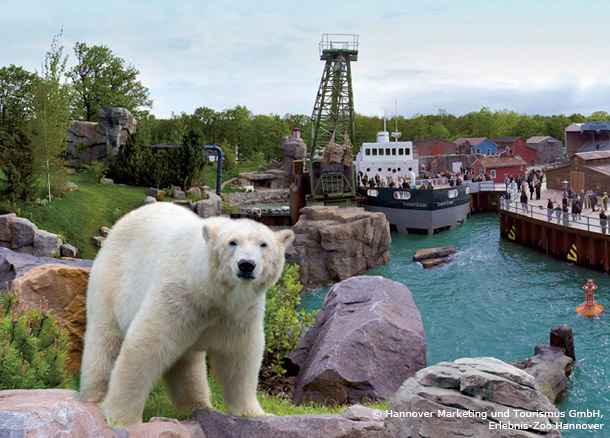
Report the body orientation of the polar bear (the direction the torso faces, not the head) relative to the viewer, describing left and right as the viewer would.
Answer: facing the viewer and to the right of the viewer

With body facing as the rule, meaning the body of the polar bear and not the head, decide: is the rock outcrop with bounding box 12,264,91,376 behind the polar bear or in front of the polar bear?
behind

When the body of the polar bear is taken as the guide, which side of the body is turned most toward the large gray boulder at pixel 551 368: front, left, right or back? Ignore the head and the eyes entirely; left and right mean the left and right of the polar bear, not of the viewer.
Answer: left

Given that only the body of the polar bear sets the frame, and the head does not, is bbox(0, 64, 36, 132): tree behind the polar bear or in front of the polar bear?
behind

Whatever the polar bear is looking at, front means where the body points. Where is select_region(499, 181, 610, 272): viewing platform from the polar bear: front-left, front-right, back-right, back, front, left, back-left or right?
left

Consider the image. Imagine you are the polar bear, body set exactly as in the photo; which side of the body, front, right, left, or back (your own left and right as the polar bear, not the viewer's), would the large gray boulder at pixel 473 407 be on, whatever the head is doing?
front

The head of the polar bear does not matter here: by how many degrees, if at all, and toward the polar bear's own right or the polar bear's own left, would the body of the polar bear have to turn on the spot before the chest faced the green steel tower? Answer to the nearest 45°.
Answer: approximately 135° to the polar bear's own left

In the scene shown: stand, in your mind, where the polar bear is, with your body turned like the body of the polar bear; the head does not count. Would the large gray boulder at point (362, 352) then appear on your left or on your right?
on your left

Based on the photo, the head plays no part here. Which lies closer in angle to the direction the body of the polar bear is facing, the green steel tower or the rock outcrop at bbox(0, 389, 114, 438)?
the rock outcrop

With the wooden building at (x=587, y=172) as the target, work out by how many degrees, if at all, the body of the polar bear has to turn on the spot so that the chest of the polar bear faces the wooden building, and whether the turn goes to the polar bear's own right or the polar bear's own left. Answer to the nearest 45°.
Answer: approximately 90° to the polar bear's own left

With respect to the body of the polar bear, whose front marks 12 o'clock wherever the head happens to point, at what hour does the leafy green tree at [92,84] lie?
The leafy green tree is roughly at 7 o'clock from the polar bear.
